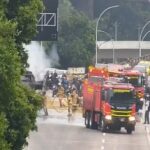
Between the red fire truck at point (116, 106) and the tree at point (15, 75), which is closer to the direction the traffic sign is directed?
the red fire truck
